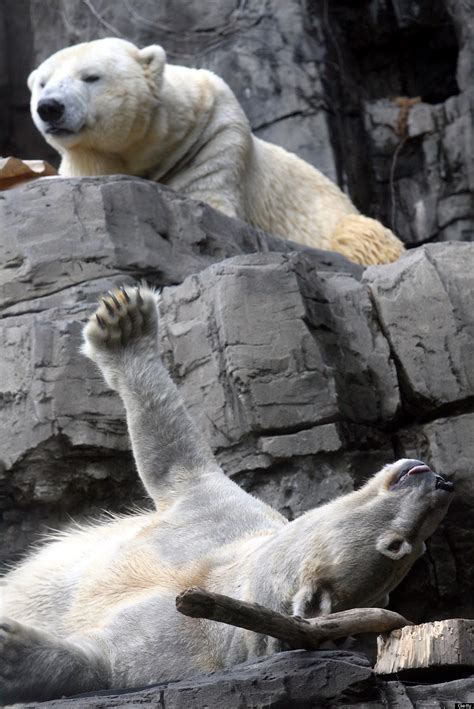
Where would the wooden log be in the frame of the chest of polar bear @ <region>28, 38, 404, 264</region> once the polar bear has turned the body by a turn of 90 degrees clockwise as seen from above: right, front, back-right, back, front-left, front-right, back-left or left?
back-left

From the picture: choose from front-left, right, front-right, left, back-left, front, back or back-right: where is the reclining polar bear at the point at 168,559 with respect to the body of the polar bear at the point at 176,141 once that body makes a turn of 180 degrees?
back-right

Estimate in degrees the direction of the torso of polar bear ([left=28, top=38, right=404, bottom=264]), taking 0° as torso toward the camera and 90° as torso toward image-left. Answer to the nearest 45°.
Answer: approximately 45°
